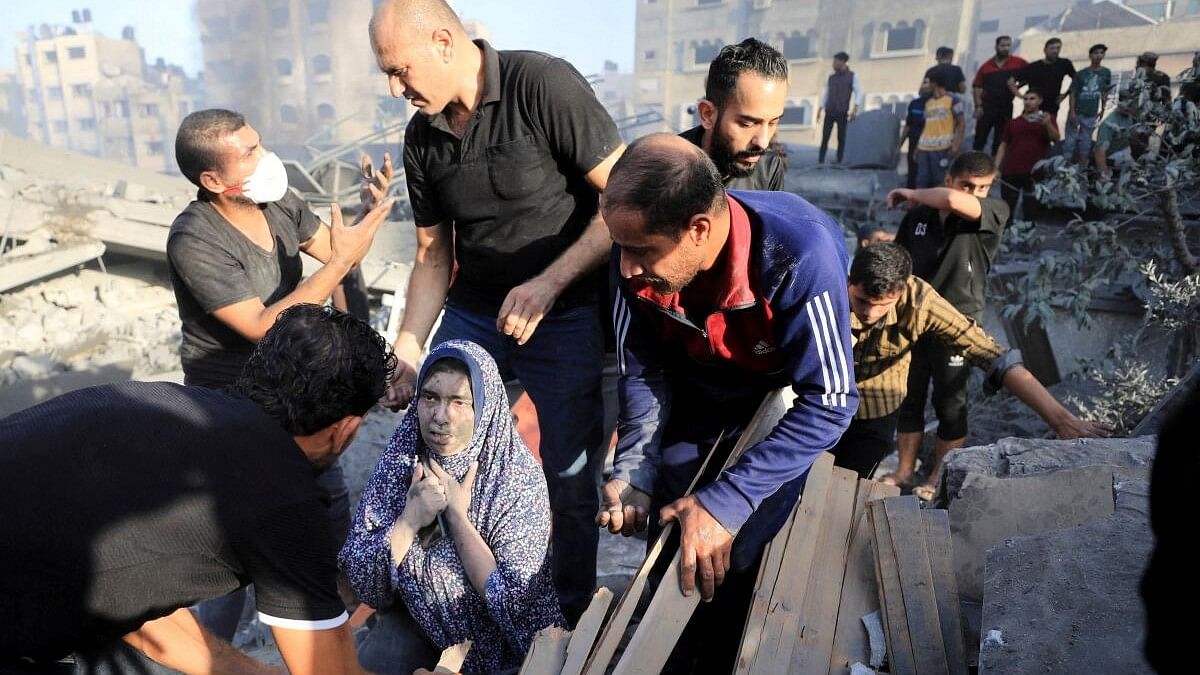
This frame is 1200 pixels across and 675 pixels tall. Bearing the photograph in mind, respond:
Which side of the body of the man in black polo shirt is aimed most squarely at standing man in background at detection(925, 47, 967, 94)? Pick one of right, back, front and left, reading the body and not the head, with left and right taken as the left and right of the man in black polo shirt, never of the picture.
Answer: back

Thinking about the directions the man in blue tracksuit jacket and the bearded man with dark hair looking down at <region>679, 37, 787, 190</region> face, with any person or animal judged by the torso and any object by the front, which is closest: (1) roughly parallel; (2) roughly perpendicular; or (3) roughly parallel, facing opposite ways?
roughly perpendicular

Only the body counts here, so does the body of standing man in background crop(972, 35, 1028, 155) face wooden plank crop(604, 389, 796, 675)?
yes

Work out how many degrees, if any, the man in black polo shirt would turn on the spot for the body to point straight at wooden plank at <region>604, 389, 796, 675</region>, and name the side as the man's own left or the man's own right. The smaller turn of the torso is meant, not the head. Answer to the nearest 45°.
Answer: approximately 45° to the man's own left

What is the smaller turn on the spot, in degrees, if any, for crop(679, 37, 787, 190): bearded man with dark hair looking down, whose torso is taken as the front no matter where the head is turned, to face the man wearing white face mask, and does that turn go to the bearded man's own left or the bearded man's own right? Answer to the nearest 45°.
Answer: approximately 135° to the bearded man's own right

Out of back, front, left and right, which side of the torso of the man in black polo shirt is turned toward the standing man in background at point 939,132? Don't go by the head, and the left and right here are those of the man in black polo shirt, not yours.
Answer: back

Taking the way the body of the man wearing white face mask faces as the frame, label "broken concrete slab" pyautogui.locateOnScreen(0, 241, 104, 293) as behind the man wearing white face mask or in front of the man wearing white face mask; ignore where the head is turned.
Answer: behind

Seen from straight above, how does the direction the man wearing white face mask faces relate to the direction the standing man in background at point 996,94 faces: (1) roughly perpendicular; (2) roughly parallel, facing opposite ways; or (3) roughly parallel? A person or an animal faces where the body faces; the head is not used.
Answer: roughly perpendicular

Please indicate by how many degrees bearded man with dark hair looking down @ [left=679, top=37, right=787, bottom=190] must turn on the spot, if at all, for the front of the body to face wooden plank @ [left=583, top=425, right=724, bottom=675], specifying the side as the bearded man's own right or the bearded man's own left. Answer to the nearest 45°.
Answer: approximately 45° to the bearded man's own right

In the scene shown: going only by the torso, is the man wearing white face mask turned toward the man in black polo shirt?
yes

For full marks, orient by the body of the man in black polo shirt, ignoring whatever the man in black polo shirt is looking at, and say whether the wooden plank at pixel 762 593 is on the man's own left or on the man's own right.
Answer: on the man's own left

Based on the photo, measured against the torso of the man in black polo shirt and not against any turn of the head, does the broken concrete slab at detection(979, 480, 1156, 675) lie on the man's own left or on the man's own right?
on the man's own left

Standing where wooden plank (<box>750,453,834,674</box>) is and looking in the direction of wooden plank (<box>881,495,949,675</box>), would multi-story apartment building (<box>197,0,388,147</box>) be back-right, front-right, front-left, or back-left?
back-left
